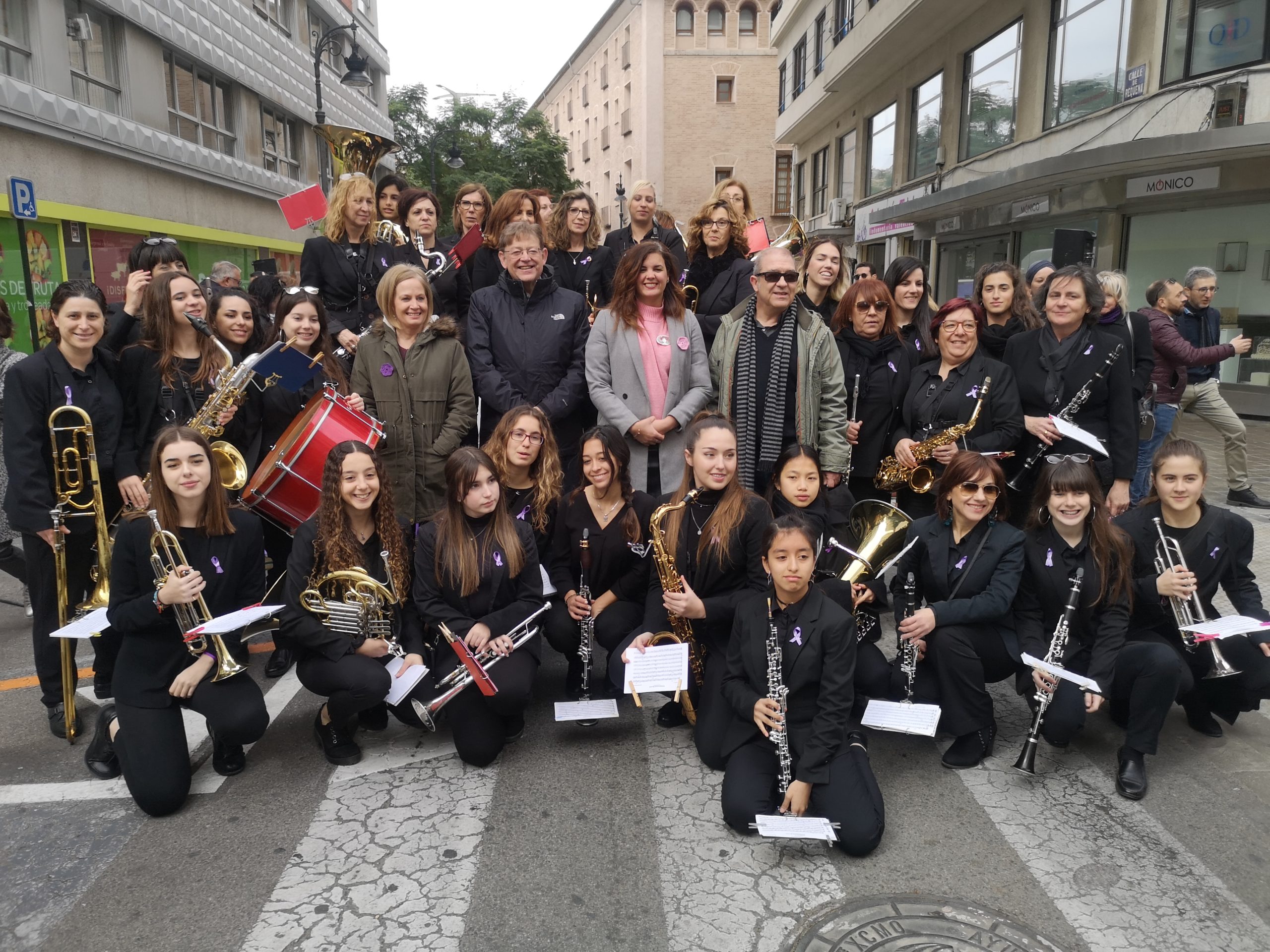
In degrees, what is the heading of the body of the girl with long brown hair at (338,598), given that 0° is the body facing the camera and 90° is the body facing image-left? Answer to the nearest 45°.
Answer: approximately 315°

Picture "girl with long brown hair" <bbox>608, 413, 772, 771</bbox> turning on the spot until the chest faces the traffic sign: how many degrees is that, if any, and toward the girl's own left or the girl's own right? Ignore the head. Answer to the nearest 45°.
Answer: approximately 90° to the girl's own right

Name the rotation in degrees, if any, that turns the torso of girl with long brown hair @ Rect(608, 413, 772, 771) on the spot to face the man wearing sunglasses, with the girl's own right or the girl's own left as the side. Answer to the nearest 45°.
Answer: approximately 135° to the girl's own right

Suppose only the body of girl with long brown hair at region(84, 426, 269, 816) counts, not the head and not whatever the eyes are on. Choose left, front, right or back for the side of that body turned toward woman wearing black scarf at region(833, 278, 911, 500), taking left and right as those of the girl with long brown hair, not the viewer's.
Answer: left

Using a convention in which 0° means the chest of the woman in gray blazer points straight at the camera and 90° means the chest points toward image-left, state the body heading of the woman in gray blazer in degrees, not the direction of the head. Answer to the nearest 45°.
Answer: approximately 0°

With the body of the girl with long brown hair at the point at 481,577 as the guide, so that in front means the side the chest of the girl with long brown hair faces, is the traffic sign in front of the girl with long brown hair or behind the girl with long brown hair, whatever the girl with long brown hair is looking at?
behind

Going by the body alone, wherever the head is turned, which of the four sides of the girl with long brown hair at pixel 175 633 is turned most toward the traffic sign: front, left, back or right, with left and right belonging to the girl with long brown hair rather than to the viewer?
back
